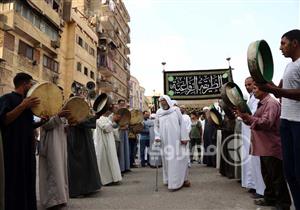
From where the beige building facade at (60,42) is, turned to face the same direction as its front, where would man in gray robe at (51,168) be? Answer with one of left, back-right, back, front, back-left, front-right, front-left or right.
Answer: front-right

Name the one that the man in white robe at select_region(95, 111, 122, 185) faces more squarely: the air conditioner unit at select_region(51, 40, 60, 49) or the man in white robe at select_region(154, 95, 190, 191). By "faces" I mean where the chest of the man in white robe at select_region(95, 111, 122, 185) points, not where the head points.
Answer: the man in white robe

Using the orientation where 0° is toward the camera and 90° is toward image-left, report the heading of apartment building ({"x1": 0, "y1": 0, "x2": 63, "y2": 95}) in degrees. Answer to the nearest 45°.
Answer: approximately 315°

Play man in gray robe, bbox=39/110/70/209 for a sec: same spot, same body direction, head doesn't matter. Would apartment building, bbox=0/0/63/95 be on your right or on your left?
on your left

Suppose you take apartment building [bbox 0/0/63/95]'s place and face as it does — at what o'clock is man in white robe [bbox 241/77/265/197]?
The man in white robe is roughly at 1 o'clock from the apartment building.

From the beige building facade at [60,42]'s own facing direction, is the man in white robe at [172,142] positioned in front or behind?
in front

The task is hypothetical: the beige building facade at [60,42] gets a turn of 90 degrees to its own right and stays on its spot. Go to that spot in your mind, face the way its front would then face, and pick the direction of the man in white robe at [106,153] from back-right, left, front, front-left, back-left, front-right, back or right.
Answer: front-left

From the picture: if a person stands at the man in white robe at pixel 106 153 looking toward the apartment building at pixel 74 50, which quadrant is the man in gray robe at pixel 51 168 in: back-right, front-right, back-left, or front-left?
back-left

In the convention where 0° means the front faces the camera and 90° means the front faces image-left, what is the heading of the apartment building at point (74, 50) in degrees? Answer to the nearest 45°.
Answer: approximately 315°

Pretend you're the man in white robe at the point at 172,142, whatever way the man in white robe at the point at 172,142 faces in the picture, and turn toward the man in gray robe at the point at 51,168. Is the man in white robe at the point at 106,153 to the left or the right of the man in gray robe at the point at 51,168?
right

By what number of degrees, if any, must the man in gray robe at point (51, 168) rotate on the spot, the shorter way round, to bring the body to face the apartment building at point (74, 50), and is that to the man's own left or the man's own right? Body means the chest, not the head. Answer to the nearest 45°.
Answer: approximately 90° to the man's own left

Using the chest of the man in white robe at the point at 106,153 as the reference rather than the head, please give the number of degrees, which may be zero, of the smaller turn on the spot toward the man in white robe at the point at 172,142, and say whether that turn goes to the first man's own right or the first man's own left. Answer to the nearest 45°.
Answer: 0° — they already face them
